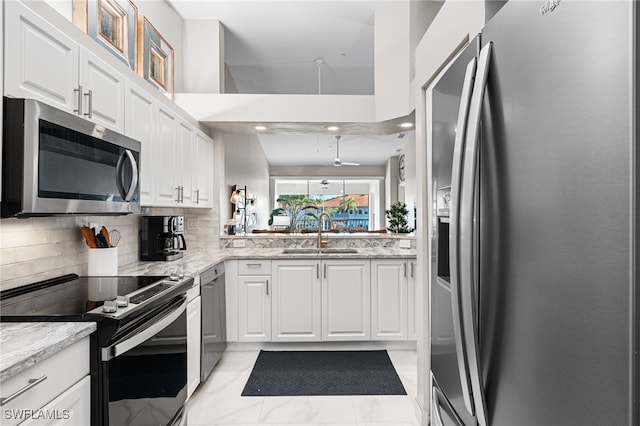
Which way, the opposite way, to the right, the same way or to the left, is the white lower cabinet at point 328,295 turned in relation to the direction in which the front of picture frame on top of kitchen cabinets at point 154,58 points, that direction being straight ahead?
to the right

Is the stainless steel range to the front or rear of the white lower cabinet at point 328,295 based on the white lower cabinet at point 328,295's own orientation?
to the front

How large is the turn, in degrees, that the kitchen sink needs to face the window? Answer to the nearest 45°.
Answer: approximately 180°

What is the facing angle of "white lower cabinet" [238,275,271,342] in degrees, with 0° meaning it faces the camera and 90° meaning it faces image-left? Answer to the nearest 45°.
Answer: approximately 0°

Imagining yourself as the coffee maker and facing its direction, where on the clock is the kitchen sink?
The kitchen sink is roughly at 10 o'clock from the coffee maker.

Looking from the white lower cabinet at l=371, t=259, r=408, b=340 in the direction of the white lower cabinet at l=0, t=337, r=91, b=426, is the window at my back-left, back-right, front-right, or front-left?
back-right

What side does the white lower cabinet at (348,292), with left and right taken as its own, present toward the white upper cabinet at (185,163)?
right

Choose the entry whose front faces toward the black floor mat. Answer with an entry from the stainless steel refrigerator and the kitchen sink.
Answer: the kitchen sink

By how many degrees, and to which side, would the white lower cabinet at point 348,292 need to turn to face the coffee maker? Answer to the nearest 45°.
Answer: approximately 90° to its right

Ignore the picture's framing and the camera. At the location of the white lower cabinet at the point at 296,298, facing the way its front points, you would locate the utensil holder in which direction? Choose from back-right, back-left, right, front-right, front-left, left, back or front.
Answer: front-right

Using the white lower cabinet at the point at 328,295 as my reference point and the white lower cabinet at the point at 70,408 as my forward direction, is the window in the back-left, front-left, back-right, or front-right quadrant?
back-right

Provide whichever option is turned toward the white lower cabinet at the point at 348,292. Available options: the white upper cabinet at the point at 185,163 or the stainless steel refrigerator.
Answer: the white upper cabinet
